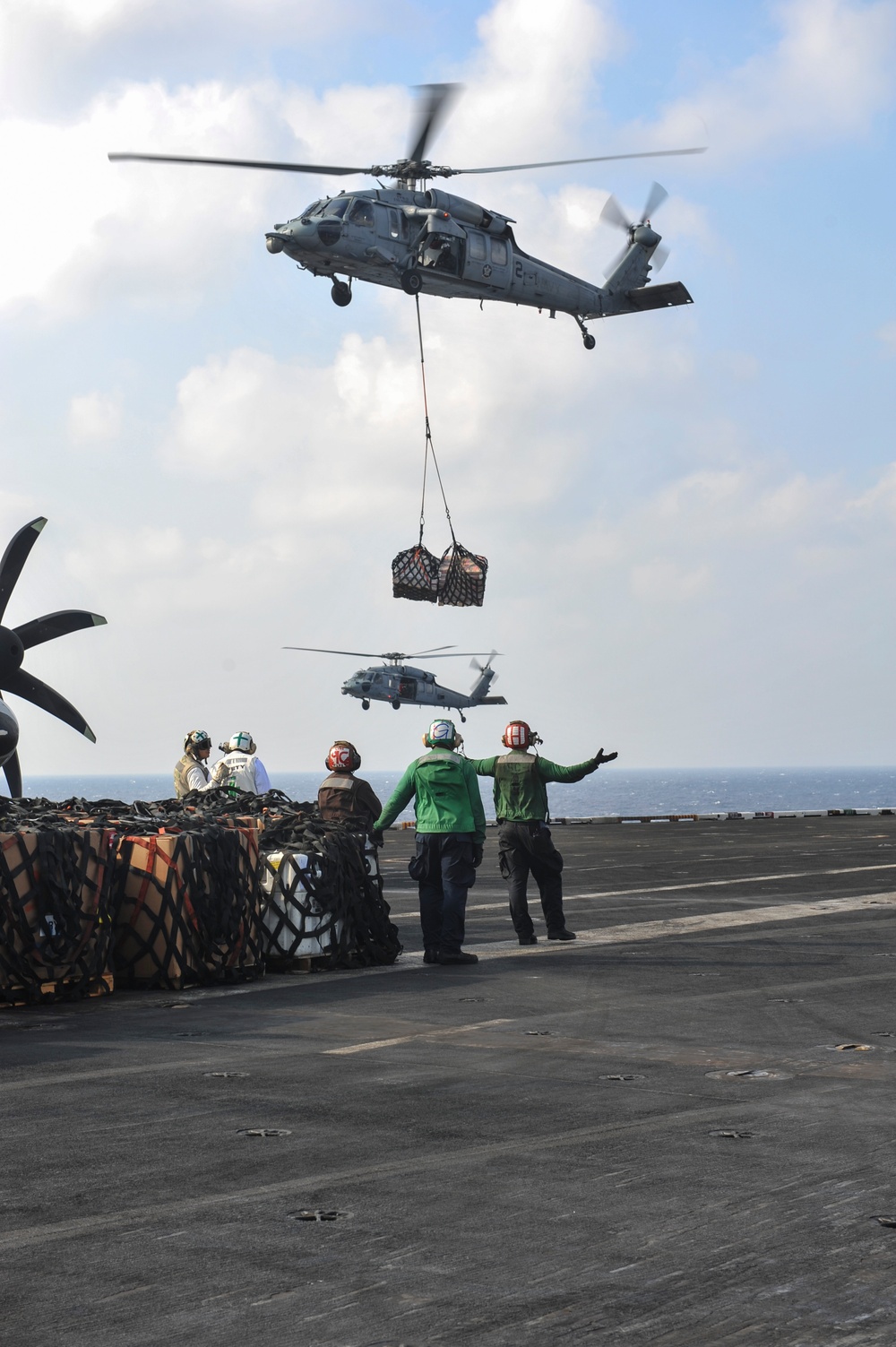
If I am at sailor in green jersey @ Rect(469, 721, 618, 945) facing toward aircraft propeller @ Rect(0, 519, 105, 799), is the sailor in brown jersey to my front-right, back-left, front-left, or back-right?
front-left

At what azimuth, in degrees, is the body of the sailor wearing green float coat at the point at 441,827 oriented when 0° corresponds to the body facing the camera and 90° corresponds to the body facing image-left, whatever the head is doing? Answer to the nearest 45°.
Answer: approximately 180°

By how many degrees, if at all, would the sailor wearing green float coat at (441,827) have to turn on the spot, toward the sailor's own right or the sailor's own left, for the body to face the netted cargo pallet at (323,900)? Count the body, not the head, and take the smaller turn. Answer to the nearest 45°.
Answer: approximately 135° to the sailor's own left

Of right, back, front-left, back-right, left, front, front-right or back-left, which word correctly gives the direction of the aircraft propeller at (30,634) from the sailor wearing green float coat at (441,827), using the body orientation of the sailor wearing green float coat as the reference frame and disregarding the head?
front-left

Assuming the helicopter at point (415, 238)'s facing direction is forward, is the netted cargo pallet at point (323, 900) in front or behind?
in front

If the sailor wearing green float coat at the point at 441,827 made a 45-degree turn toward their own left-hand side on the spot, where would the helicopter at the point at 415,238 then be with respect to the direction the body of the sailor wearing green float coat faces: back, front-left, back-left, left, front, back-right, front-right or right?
front-right

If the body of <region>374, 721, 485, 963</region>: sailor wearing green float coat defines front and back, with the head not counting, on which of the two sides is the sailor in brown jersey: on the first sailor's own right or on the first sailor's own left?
on the first sailor's own left

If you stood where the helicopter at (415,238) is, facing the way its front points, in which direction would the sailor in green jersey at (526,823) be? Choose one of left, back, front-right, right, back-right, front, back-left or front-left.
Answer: front-left

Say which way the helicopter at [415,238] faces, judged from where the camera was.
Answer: facing the viewer and to the left of the viewer

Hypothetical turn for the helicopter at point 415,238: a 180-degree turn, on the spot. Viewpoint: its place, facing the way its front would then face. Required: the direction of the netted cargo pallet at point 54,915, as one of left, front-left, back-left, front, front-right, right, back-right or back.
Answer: back-right
